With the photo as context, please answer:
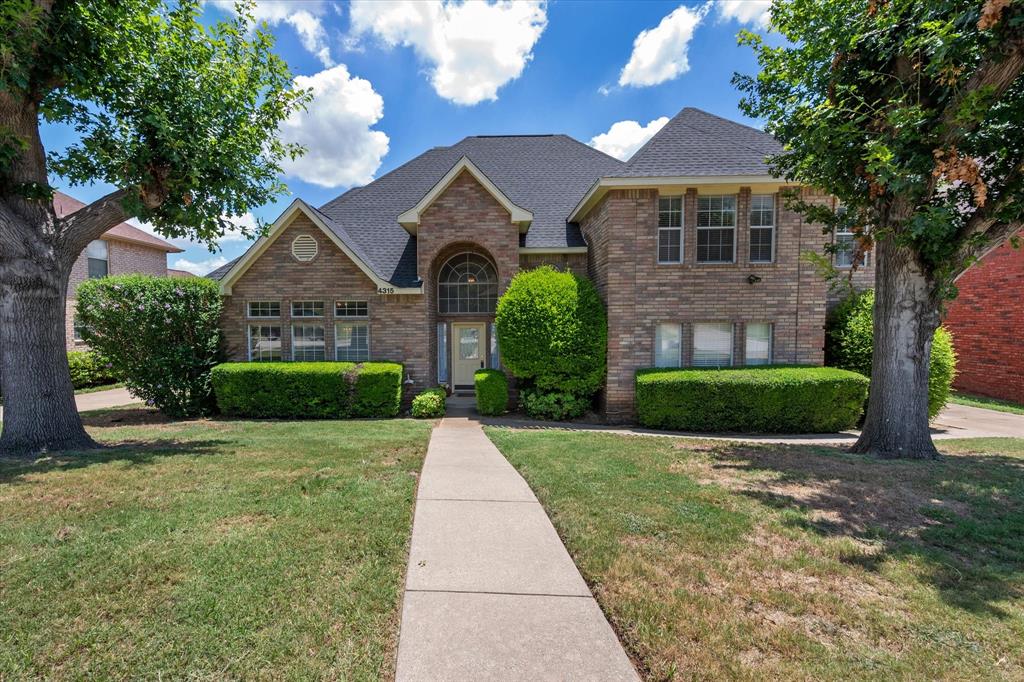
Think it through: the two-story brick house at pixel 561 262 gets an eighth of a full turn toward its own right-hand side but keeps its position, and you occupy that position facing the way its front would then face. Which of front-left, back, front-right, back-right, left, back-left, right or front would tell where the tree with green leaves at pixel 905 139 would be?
left

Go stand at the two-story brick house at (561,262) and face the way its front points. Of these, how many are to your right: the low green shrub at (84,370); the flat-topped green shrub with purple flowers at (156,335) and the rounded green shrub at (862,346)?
2

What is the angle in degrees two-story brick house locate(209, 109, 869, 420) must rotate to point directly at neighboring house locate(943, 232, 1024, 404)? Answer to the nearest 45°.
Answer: approximately 90° to its left

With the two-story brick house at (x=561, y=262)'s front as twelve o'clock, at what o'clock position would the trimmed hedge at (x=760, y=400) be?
The trimmed hedge is roughly at 10 o'clock from the two-story brick house.

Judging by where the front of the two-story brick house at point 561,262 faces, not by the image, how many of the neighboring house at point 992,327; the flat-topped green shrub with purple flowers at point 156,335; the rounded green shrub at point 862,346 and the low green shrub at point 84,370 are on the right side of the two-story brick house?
2

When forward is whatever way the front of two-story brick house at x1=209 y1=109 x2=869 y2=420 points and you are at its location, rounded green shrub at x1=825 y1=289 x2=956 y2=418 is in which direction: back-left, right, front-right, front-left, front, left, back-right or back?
left

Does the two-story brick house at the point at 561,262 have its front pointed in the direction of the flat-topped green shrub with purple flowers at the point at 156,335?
no

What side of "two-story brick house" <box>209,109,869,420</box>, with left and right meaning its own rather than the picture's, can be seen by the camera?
front

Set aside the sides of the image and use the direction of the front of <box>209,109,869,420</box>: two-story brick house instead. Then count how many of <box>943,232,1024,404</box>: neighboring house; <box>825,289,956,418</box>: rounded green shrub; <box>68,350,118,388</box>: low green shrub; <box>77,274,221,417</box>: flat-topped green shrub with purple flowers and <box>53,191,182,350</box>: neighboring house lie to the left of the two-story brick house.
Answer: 2

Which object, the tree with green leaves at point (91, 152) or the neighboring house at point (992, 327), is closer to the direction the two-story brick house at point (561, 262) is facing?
the tree with green leaves

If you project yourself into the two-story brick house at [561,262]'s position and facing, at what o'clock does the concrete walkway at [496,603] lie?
The concrete walkway is roughly at 12 o'clock from the two-story brick house.

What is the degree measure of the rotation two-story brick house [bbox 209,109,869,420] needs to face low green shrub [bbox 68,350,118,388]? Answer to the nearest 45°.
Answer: approximately 90° to its right

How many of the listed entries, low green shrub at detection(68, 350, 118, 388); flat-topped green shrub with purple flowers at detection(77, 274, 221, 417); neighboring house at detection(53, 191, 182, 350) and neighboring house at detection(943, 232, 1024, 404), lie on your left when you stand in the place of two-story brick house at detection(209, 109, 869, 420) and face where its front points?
1

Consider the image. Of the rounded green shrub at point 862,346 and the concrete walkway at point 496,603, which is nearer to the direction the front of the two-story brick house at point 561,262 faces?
the concrete walkway

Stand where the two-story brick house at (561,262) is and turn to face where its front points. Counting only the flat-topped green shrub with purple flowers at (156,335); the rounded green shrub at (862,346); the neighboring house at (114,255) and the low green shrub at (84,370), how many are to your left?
1

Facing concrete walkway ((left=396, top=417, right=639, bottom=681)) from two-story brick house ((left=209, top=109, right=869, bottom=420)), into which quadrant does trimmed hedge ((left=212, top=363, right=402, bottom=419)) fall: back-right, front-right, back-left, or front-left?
front-right
